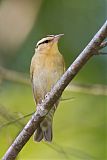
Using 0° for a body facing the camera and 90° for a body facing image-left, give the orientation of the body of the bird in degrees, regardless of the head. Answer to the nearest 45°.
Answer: approximately 315°

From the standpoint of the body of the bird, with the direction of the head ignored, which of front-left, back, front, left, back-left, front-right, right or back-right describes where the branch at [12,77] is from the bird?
back
